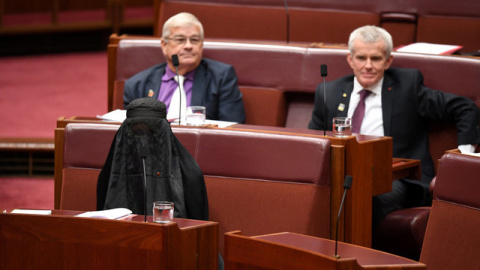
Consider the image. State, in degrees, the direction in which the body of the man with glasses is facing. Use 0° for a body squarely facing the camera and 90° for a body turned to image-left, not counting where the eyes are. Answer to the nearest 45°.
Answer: approximately 0°

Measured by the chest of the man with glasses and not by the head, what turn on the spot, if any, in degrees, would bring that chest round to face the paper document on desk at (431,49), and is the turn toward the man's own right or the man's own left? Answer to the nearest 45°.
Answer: approximately 90° to the man's own left
